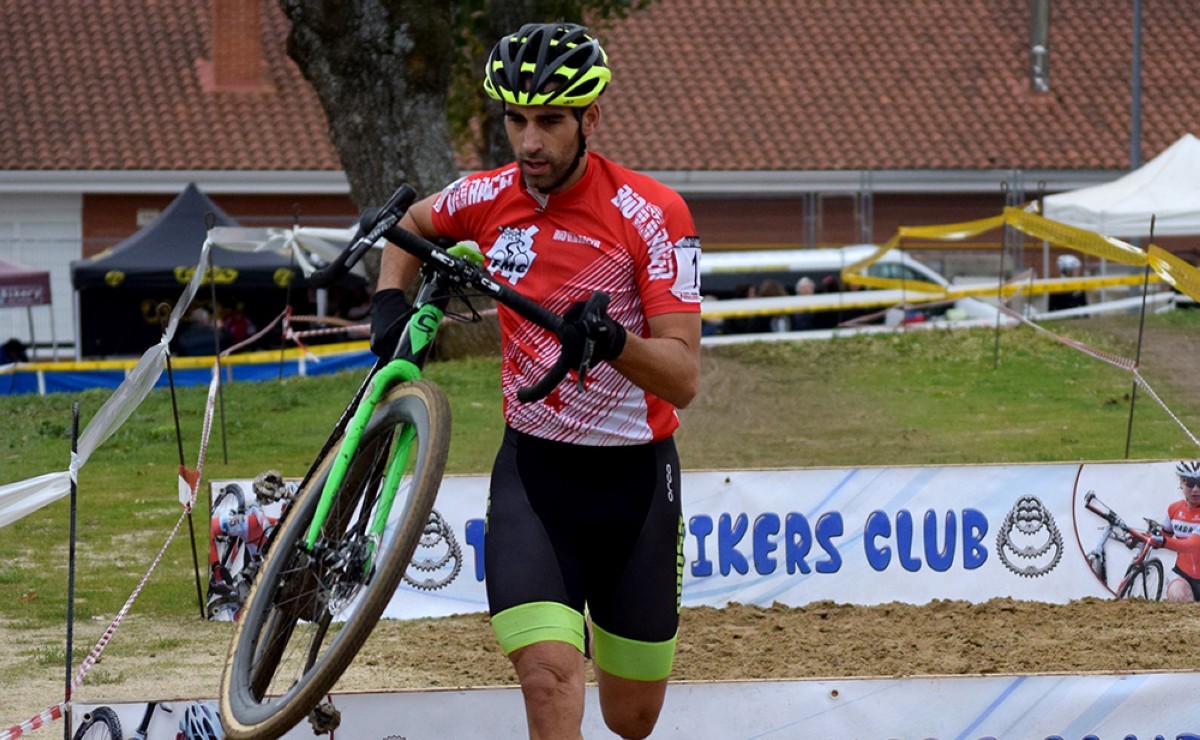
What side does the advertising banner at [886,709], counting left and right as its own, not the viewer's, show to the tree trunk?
back

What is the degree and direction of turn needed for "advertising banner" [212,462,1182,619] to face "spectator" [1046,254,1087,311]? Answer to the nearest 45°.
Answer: approximately 180°

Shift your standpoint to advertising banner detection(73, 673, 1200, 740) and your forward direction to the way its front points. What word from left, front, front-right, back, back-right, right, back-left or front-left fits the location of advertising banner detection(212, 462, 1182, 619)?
back

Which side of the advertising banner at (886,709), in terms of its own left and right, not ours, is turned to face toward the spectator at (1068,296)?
back

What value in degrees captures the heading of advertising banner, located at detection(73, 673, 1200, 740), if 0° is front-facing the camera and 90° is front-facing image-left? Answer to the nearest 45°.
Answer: approximately 0°

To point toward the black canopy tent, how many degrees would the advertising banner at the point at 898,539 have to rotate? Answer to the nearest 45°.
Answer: approximately 135° to its right

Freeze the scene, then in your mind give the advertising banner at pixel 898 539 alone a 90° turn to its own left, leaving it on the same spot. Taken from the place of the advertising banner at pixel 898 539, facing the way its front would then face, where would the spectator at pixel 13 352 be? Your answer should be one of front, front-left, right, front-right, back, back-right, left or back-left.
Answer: back-left

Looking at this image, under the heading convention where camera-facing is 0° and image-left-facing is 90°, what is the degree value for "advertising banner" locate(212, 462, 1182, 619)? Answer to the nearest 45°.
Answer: approximately 0°
